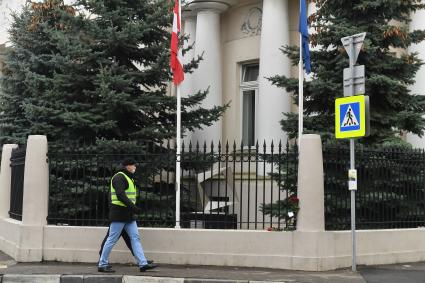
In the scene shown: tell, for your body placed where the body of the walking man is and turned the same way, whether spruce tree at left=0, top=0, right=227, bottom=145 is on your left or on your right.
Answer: on your left

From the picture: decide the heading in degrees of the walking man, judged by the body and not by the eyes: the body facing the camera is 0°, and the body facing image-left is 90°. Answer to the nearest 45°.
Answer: approximately 270°

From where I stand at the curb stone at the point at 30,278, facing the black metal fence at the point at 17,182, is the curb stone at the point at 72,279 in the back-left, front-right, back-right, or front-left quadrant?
back-right

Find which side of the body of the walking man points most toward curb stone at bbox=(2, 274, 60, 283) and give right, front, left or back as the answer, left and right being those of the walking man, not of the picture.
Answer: back

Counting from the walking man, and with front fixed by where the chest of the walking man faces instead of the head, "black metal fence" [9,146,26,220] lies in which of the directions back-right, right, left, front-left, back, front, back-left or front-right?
back-left

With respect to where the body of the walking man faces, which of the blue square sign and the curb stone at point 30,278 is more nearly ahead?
the blue square sign

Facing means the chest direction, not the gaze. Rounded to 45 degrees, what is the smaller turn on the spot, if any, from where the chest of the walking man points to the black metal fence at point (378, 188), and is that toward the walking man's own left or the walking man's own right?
0° — they already face it

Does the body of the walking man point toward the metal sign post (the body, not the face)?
yes

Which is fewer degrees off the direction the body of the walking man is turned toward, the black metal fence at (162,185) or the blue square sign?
the blue square sign

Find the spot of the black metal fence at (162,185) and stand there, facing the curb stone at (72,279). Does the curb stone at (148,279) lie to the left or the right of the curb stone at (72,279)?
left
